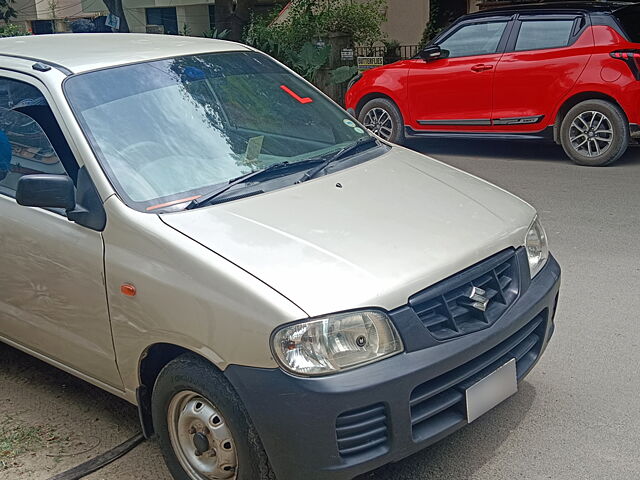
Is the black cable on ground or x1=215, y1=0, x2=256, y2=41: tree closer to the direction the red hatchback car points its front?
the tree

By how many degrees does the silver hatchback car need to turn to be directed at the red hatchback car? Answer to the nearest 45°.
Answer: approximately 90° to its left

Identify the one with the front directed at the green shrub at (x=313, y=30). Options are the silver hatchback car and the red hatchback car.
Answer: the red hatchback car

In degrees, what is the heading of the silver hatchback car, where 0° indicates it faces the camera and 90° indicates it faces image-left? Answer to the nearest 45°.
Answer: approximately 315°

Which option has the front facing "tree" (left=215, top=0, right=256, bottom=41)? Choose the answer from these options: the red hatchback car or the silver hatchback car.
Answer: the red hatchback car

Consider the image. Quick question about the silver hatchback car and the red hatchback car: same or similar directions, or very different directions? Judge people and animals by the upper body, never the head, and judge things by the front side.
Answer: very different directions

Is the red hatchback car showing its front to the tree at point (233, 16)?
yes

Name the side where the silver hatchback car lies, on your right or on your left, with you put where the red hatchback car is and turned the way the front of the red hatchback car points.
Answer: on your left

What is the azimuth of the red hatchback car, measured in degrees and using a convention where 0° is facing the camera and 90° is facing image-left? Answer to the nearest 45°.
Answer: approximately 135°
